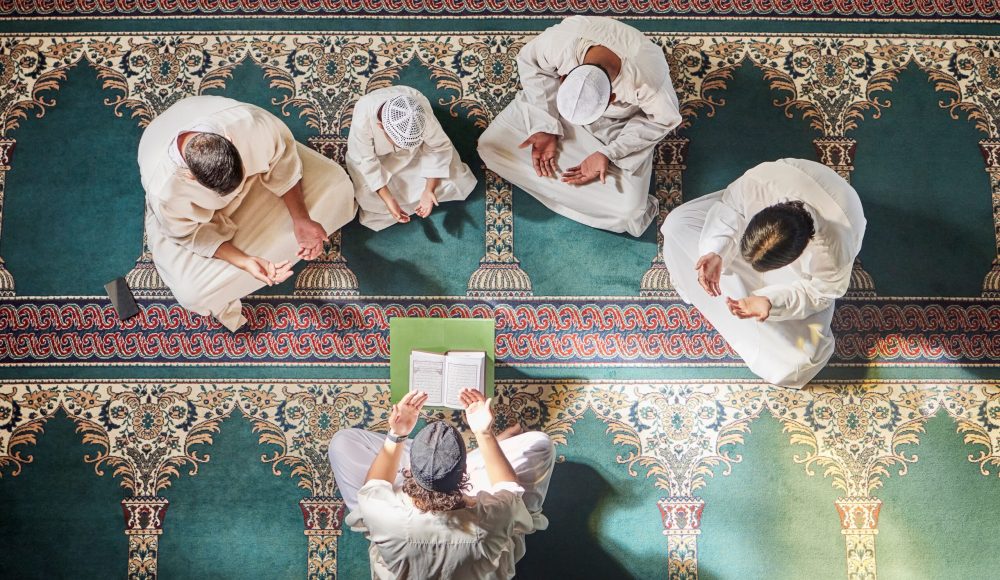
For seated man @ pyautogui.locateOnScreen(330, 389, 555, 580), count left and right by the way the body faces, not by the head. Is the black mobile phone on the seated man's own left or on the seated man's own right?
on the seated man's own left

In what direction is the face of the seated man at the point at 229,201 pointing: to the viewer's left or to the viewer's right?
to the viewer's right

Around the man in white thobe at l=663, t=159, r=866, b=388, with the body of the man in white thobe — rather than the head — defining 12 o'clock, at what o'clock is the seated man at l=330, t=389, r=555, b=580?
The seated man is roughly at 1 o'clock from the man in white thobe.

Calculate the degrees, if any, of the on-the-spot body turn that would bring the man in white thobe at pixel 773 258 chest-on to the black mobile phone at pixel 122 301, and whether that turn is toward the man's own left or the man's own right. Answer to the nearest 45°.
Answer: approximately 45° to the man's own right

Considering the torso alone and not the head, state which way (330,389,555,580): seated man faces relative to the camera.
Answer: away from the camera

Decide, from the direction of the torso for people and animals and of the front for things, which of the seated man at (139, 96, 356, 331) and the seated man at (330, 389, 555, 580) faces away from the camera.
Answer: the seated man at (330, 389, 555, 580)

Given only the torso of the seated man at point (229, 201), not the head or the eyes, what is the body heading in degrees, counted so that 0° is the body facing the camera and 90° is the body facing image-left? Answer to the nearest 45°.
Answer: approximately 315°

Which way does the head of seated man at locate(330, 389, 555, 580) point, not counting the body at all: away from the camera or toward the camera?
away from the camera
